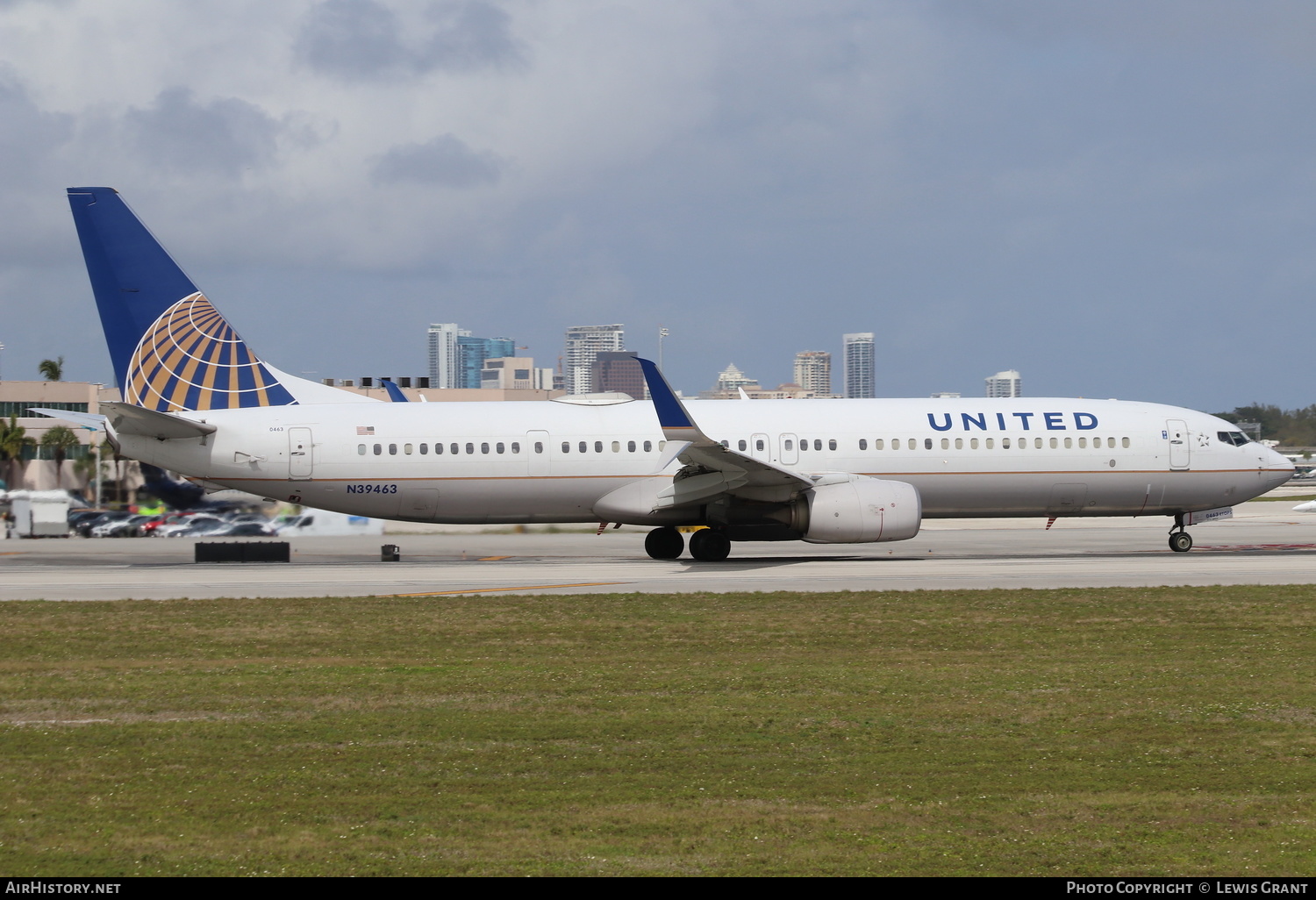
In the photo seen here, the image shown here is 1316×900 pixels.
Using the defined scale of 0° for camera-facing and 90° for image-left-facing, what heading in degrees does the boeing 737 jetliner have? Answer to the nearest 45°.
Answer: approximately 270°
